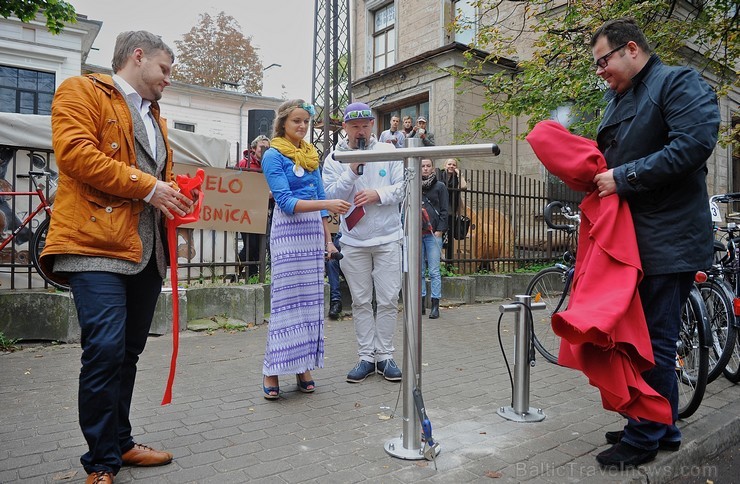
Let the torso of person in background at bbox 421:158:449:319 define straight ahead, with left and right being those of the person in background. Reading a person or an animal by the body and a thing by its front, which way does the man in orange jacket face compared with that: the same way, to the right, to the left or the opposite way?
to the left

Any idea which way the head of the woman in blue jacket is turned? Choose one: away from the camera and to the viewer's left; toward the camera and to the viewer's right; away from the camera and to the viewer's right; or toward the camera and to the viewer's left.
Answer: toward the camera and to the viewer's right

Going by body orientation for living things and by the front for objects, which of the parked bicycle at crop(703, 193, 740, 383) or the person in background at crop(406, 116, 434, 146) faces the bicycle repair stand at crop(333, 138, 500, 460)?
the person in background

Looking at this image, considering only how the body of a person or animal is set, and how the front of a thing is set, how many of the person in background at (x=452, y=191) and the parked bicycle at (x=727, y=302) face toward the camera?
1

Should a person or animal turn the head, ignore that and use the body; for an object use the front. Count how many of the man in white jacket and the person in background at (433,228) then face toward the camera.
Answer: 2

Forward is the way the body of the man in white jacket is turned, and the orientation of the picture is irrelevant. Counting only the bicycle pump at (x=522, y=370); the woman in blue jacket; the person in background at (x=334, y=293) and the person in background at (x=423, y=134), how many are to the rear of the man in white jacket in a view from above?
2

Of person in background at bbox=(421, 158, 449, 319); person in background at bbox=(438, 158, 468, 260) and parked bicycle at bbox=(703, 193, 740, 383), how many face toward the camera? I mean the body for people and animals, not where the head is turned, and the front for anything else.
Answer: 2

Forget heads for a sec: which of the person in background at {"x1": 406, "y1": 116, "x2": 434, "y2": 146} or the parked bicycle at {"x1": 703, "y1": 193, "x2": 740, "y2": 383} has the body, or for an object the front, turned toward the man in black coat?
the person in background

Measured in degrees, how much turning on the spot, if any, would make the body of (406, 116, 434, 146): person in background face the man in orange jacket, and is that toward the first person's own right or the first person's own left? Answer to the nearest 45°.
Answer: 0° — they already face them

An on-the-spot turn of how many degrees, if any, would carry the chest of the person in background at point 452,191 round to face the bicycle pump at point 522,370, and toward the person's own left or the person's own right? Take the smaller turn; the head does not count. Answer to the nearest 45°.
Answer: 0° — they already face it

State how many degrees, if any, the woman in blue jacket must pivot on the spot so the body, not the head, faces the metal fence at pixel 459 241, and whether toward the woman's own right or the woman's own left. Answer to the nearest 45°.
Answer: approximately 90° to the woman's own left
